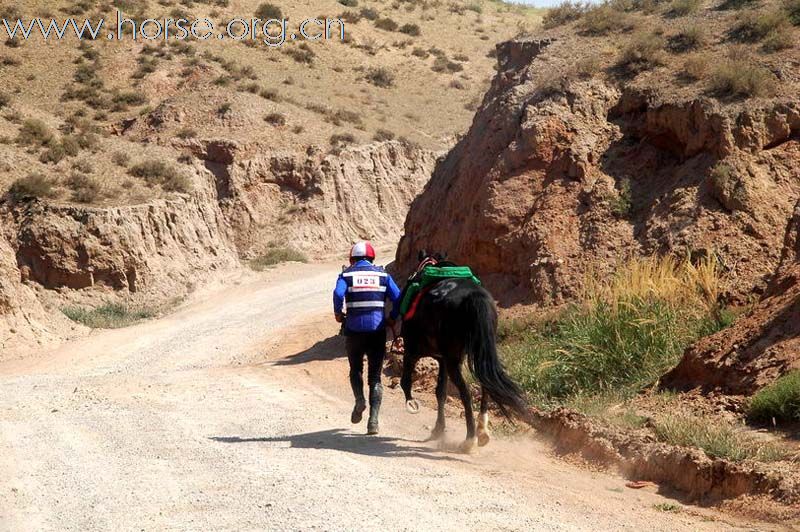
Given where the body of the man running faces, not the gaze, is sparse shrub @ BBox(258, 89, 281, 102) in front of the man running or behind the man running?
in front

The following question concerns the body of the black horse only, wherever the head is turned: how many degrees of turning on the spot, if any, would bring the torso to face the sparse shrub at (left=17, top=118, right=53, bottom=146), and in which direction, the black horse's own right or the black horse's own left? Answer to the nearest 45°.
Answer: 0° — it already faces it

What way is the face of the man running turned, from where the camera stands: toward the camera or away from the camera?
away from the camera

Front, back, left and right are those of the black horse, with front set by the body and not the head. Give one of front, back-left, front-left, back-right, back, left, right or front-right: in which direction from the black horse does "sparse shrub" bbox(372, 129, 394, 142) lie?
front-right

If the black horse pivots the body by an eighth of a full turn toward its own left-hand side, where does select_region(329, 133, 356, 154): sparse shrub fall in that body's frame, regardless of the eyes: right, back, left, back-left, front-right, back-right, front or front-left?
right

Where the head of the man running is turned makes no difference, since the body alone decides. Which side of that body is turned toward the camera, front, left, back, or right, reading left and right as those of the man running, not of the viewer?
back

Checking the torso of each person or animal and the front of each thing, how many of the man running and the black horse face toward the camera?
0

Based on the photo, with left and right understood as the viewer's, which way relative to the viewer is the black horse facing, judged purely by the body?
facing away from the viewer and to the left of the viewer

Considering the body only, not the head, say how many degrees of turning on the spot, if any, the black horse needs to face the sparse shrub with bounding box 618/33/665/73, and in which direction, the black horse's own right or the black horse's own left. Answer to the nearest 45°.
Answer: approximately 45° to the black horse's own right

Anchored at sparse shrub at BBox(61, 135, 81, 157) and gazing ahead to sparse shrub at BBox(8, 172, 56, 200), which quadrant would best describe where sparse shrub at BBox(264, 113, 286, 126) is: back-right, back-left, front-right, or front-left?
back-left
